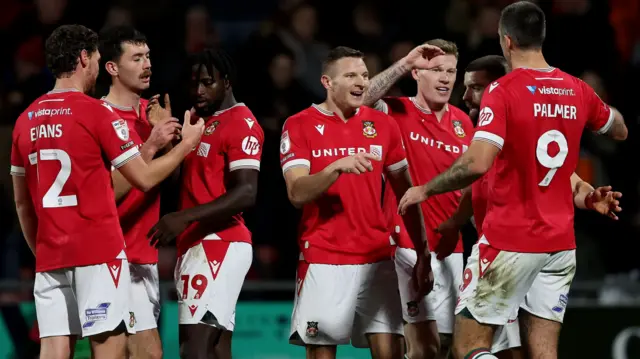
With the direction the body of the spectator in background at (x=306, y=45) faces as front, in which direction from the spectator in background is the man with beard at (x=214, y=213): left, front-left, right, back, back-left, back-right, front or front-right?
front

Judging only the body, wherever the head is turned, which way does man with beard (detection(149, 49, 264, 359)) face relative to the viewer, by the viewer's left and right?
facing the viewer and to the left of the viewer

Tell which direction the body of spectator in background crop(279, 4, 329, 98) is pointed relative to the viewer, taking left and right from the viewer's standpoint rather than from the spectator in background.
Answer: facing the viewer

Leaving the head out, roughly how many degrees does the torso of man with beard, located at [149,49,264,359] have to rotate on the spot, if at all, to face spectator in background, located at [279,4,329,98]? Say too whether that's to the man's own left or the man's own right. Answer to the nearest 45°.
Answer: approximately 135° to the man's own right

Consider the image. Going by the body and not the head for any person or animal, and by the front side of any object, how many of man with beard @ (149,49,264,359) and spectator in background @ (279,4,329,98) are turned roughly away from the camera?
0
